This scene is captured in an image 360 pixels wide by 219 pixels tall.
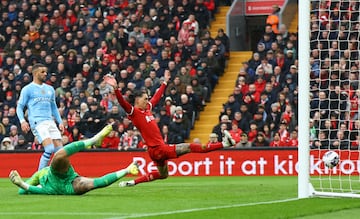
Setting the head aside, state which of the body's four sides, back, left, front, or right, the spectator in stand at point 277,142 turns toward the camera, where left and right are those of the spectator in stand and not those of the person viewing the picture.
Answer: front

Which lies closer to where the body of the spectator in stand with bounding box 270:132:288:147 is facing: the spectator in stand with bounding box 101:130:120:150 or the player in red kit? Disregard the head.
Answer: the player in red kit

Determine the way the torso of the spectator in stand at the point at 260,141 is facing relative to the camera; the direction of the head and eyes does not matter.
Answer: toward the camera

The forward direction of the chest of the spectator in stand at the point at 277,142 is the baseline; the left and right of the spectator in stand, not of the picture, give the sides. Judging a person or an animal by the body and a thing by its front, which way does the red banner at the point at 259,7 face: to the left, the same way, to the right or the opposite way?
the same way

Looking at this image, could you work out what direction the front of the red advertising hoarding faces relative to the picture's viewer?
facing the viewer

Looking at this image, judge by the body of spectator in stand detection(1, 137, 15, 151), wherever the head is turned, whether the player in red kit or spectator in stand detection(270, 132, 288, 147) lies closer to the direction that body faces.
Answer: the player in red kit

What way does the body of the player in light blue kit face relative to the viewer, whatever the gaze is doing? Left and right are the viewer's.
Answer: facing the viewer and to the right of the viewer

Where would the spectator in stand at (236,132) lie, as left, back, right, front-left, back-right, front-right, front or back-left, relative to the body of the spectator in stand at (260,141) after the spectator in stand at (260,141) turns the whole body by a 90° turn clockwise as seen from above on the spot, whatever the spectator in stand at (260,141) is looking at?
front

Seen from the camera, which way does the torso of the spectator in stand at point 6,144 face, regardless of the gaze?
toward the camera

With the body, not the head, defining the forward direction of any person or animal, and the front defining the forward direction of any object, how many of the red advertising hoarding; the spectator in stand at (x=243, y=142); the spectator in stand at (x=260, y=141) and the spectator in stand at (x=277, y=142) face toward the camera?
4

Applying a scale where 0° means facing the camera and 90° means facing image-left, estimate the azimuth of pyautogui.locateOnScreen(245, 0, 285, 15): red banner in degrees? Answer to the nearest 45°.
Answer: approximately 0°
